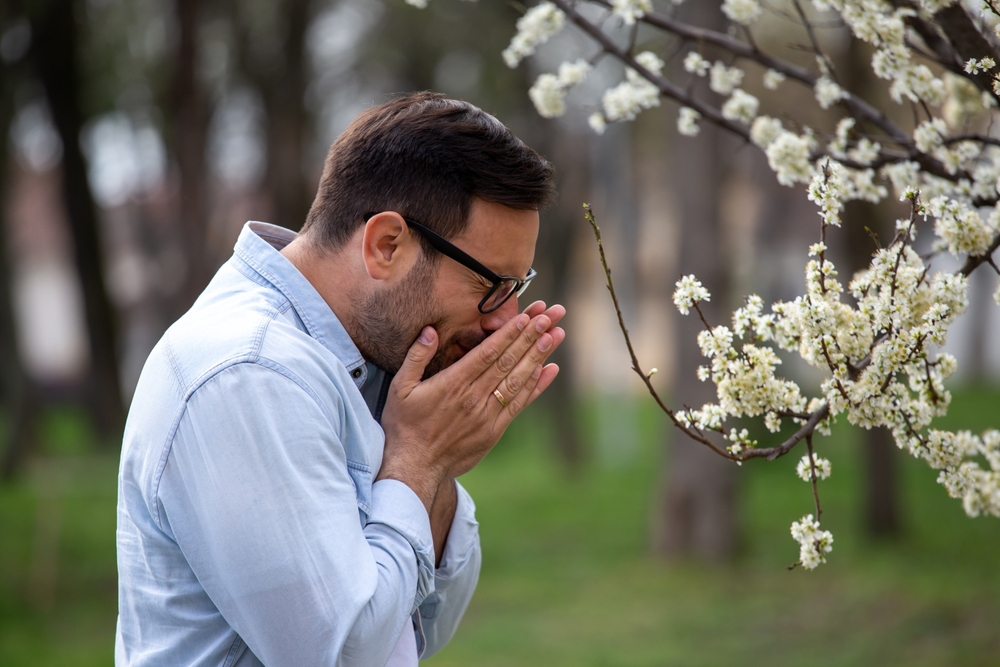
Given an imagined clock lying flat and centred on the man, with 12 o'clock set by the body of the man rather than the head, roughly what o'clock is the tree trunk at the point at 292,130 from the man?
The tree trunk is roughly at 9 o'clock from the man.

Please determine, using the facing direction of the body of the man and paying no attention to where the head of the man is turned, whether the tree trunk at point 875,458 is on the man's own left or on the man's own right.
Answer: on the man's own left

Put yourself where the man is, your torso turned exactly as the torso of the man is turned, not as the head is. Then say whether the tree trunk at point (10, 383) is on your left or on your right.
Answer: on your left

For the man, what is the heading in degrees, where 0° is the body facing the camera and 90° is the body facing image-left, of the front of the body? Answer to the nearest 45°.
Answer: approximately 270°

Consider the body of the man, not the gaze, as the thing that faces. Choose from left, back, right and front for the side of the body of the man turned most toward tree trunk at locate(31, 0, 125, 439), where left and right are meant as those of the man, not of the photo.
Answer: left

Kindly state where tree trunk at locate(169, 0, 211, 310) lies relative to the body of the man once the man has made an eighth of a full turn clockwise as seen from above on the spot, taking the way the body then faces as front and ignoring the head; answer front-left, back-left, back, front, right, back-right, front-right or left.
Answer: back-left
